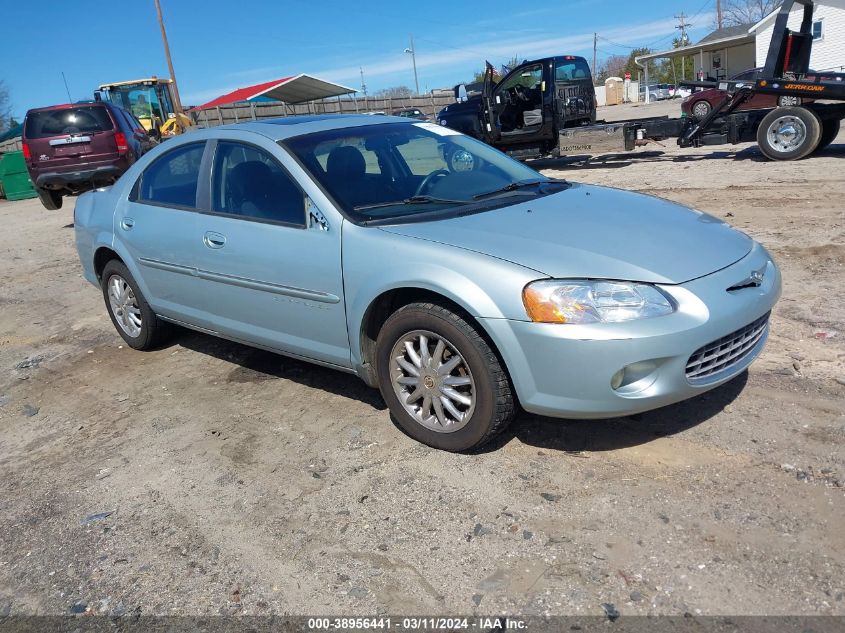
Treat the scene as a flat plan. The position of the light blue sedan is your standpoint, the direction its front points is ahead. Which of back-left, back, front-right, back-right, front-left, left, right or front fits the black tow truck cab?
back-left

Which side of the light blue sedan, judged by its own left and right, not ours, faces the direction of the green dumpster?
back

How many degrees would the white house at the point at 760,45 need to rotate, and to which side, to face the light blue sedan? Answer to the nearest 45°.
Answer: approximately 45° to its left

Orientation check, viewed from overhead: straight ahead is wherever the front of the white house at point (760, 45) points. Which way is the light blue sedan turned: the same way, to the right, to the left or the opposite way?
to the left

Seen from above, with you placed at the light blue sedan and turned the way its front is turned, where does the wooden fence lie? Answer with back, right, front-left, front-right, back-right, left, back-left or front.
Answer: back-left

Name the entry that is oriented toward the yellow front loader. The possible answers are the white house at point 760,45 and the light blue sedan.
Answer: the white house

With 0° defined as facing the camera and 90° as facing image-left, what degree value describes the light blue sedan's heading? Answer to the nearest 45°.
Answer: approximately 315°

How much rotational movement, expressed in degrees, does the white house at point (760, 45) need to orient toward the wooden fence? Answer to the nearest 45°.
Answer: approximately 45° to its right

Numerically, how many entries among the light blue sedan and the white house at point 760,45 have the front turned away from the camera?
0

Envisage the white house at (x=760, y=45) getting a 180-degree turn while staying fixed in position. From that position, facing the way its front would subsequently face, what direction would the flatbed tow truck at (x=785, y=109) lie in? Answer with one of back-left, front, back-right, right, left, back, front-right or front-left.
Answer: back-right

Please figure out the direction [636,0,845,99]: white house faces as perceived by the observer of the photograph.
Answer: facing the viewer and to the left of the viewer

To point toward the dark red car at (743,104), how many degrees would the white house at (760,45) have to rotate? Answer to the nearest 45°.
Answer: approximately 45° to its left

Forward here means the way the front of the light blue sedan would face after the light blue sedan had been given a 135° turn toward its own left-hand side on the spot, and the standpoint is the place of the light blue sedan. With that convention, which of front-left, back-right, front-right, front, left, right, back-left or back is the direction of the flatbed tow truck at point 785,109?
front-right
